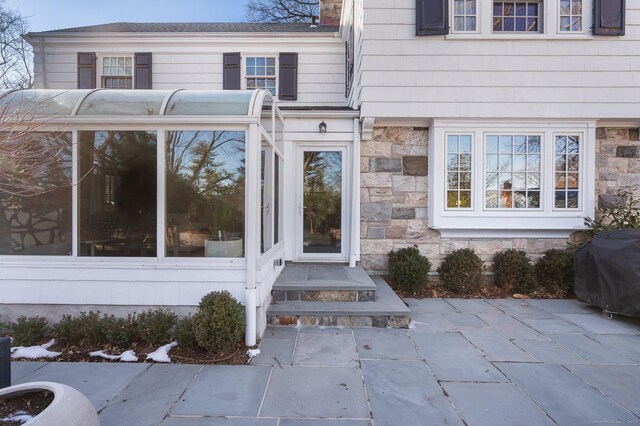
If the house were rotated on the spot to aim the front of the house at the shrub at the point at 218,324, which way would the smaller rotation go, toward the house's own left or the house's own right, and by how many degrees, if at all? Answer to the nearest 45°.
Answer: approximately 45° to the house's own right

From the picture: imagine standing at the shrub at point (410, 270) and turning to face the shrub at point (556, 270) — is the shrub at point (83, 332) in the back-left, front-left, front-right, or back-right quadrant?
back-right

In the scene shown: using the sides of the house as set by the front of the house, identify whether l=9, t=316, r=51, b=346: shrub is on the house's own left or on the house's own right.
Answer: on the house's own right

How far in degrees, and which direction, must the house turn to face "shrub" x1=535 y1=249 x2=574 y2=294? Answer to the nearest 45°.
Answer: approximately 90° to its left

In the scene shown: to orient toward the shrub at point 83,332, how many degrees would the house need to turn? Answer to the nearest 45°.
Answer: approximately 45° to its right

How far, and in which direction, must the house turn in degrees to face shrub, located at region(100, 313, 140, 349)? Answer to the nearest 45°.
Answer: approximately 45° to its right

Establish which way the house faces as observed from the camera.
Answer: facing the viewer
